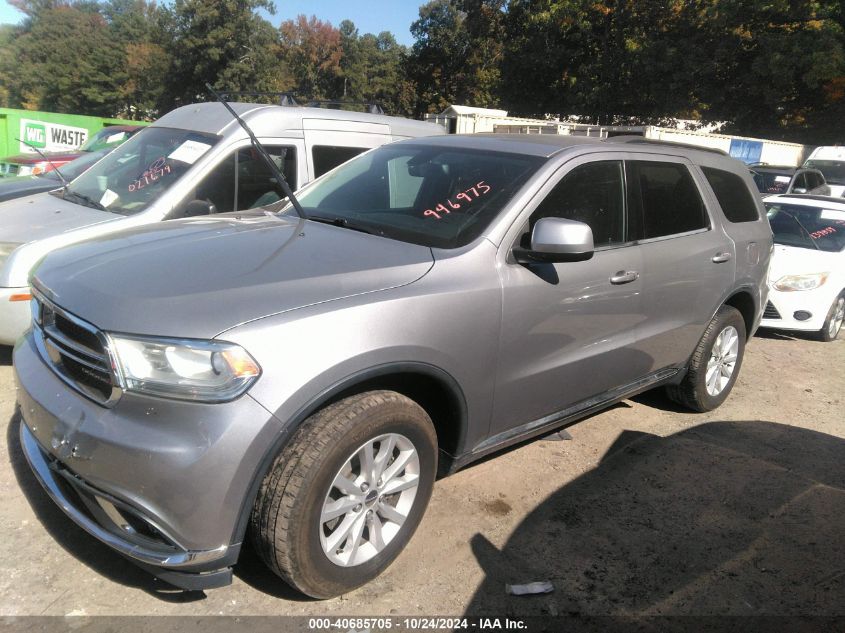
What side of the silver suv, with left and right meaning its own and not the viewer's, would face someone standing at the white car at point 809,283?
back

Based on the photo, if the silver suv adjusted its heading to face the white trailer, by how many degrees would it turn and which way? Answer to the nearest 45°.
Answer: approximately 135° to its right

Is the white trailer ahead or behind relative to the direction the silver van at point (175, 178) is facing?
behind

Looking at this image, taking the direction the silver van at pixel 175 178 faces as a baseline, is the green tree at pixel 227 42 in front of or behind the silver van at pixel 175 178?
behind

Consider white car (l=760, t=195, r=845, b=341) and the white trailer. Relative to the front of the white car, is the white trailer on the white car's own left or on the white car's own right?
on the white car's own right

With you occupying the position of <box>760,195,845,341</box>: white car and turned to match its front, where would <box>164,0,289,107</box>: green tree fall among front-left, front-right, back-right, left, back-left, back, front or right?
right

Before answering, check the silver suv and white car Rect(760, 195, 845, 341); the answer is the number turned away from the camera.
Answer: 0

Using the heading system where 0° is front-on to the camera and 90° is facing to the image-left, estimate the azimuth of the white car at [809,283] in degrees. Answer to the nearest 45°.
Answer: approximately 45°

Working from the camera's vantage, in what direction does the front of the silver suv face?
facing the viewer and to the left of the viewer

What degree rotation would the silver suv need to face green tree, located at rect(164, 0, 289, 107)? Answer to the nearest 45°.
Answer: approximately 135° to its right
